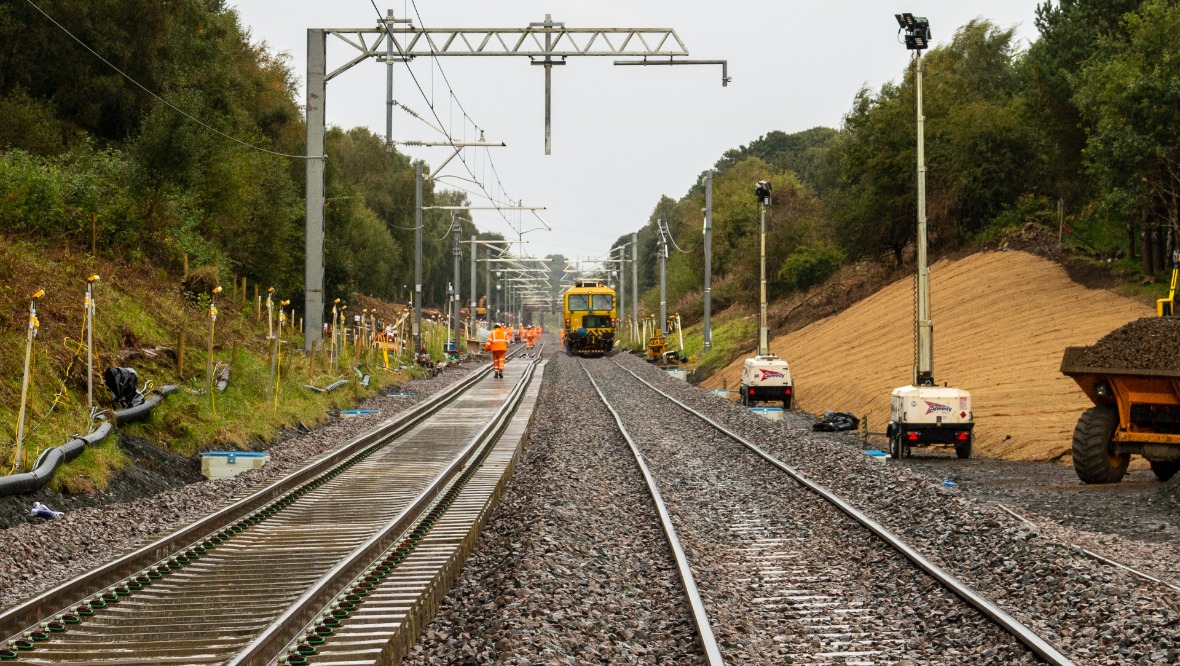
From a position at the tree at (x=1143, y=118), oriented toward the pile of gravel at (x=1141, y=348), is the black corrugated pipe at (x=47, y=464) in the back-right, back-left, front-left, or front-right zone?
front-right

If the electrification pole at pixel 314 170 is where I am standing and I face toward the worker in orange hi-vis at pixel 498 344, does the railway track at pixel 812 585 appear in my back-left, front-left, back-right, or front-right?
back-right

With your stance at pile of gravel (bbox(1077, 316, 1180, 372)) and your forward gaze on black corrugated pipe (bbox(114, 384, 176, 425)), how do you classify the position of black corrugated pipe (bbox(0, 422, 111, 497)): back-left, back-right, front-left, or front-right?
front-left

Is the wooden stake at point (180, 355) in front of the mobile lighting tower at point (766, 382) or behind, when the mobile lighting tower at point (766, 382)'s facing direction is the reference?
behind
